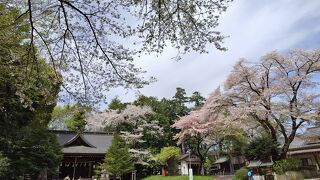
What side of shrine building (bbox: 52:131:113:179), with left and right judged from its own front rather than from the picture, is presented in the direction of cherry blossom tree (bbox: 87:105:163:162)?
left

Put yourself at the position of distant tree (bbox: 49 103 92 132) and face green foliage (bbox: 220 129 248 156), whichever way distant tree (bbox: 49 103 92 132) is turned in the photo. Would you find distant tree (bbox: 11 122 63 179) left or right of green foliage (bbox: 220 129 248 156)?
right

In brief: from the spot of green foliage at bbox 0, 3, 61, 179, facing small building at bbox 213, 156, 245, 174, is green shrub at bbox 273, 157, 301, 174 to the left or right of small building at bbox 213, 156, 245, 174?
right

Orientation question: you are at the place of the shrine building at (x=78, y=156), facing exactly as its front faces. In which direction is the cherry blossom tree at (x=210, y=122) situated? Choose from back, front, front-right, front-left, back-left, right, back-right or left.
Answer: front-left

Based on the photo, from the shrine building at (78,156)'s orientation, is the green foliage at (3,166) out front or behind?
out front

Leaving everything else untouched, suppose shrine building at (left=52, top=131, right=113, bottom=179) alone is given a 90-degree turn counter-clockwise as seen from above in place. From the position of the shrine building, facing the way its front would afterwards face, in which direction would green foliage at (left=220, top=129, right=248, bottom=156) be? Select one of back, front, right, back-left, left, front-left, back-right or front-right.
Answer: front

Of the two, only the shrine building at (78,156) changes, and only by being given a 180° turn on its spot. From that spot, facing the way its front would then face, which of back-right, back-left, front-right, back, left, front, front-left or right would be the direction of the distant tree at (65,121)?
front

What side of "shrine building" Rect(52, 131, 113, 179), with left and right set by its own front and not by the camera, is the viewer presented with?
front

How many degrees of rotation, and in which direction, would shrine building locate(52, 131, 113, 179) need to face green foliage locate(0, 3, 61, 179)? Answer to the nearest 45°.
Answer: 0° — it already faces it

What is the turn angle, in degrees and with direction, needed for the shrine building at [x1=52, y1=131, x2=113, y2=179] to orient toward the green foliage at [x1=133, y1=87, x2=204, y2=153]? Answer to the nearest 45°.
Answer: approximately 135° to its left

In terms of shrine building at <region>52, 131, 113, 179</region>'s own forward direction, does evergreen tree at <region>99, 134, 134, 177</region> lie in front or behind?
in front

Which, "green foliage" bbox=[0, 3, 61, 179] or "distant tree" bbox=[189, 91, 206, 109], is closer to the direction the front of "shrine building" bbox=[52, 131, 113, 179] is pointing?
the green foliage

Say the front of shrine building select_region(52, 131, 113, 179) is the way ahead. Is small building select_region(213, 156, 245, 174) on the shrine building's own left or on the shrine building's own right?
on the shrine building's own left

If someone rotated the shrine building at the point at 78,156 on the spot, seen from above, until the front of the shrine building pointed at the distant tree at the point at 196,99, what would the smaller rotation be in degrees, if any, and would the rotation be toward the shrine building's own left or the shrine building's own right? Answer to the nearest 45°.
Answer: approximately 135° to the shrine building's own left
